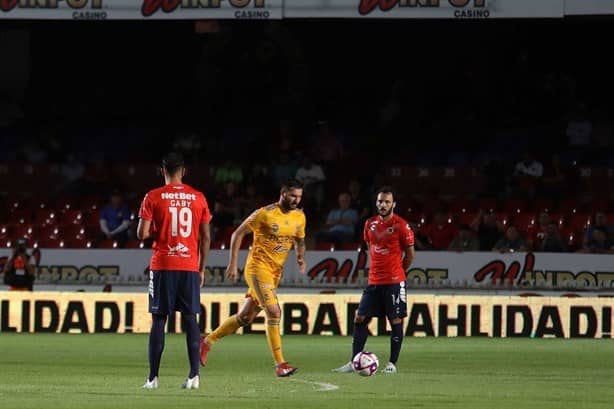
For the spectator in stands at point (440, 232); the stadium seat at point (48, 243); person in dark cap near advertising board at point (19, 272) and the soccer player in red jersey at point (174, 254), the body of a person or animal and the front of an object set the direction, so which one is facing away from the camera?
the soccer player in red jersey

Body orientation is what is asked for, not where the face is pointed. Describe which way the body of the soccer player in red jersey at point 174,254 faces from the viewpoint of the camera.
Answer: away from the camera

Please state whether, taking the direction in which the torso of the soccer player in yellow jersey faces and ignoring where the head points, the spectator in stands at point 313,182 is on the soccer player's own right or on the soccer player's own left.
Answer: on the soccer player's own left

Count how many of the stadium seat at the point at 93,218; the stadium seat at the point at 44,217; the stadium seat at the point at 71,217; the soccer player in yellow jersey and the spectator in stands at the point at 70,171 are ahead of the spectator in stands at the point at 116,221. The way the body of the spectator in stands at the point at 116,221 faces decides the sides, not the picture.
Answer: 1

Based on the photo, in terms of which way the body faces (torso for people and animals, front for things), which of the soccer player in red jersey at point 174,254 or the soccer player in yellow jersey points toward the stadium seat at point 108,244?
the soccer player in red jersey

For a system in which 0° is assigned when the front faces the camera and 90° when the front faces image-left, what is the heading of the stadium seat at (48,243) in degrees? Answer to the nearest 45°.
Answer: approximately 0°

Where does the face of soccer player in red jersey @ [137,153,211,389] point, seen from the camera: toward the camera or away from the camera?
away from the camera

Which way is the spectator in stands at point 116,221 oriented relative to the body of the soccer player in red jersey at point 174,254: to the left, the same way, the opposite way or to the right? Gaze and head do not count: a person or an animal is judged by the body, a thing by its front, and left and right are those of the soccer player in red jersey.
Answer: the opposite way

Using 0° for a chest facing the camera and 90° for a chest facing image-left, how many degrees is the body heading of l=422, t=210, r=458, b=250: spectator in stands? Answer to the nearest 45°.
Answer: approximately 0°
